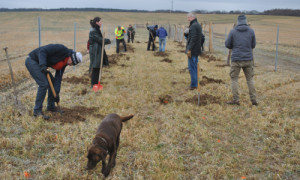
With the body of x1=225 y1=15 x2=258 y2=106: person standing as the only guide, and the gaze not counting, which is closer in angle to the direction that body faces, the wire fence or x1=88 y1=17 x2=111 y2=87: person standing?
the wire fence

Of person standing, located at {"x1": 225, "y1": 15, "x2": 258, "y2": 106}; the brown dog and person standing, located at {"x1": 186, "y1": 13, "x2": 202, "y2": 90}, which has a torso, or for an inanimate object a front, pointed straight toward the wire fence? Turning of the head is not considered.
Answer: person standing, located at {"x1": 225, "y1": 15, "x2": 258, "y2": 106}

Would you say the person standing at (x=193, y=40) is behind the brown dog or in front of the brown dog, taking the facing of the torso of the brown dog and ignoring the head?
behind

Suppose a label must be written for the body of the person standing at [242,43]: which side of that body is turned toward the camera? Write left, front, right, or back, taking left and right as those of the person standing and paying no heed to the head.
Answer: back

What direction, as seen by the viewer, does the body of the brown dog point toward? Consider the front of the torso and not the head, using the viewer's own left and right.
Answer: facing the viewer and to the left of the viewer

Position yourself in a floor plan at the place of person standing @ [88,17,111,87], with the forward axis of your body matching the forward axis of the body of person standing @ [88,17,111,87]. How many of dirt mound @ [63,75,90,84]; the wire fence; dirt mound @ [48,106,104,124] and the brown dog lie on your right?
2

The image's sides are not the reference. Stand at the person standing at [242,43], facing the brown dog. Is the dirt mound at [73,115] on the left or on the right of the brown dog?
right

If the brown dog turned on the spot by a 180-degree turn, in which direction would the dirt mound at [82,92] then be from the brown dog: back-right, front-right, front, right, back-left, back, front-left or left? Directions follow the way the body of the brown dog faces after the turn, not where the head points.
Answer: front-left

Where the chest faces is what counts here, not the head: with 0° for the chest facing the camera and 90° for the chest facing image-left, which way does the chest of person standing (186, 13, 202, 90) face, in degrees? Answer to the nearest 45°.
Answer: approximately 90°
